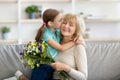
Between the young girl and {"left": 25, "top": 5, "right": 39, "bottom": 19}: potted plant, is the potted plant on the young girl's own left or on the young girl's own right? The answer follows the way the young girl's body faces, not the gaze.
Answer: on the young girl's own left

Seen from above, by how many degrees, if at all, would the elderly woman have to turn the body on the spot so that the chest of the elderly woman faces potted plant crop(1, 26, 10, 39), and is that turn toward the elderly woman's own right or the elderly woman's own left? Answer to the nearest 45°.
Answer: approximately 90° to the elderly woman's own right

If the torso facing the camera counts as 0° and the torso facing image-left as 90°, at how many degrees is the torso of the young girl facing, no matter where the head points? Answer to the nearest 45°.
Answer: approximately 270°

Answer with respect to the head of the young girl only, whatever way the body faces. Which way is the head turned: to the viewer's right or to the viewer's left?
to the viewer's right

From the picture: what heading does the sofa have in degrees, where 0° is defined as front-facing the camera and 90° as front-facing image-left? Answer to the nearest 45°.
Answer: approximately 0°

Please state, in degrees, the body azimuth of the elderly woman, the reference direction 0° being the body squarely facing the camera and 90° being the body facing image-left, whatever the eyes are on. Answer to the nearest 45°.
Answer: approximately 45°

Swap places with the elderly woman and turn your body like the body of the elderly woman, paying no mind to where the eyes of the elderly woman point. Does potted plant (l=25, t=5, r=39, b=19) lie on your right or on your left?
on your right
